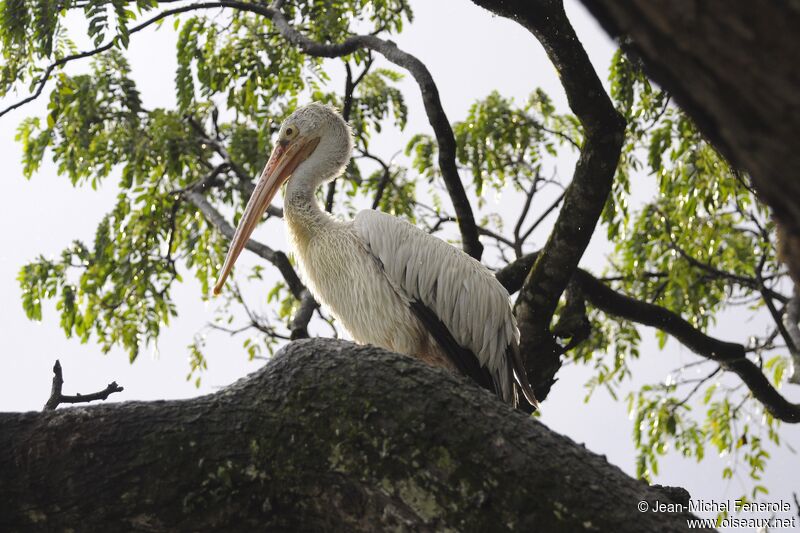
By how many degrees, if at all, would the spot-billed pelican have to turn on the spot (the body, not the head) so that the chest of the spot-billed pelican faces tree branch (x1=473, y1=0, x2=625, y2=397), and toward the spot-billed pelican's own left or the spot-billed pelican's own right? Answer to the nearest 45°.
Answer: approximately 135° to the spot-billed pelican's own left

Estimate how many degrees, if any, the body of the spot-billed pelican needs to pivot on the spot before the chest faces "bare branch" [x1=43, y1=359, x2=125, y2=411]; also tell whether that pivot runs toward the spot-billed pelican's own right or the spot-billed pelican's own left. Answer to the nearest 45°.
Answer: approximately 45° to the spot-billed pelican's own left

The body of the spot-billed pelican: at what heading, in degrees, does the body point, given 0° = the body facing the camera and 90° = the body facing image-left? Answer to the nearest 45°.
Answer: approximately 90°

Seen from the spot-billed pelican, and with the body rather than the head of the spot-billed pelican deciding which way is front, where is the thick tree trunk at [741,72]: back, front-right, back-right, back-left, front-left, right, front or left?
left

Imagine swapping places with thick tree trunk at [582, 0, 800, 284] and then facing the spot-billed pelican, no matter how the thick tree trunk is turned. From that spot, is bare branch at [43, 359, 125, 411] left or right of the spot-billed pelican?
left

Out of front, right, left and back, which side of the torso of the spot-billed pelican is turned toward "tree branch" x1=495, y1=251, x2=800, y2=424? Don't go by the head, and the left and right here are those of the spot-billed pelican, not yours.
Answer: back

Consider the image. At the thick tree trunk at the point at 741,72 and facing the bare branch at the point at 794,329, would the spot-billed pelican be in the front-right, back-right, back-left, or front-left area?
front-left

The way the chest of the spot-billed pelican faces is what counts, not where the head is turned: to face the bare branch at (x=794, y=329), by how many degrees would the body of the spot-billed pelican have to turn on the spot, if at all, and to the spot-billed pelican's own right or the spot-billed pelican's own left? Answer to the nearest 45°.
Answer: approximately 180°
